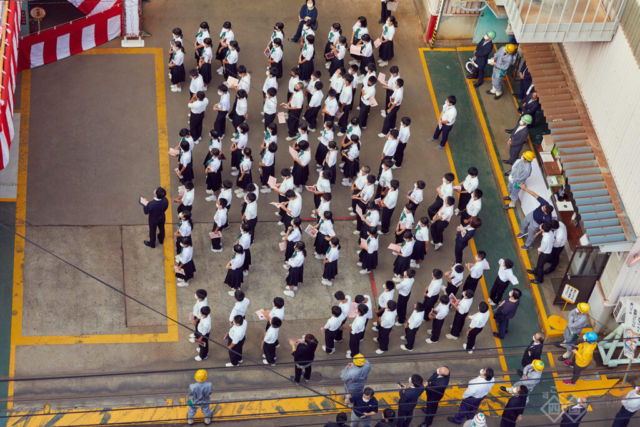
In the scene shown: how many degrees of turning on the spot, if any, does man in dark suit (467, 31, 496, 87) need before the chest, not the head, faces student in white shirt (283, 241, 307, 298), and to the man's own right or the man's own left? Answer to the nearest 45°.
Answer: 0° — they already face them

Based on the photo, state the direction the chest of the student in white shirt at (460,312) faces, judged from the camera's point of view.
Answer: to the viewer's left

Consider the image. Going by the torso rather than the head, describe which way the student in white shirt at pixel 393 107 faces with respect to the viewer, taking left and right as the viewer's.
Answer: facing to the left of the viewer

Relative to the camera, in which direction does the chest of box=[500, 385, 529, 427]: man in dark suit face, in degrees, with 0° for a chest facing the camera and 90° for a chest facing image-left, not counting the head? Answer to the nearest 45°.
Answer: approximately 135°

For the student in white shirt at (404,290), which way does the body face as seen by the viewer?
to the viewer's left

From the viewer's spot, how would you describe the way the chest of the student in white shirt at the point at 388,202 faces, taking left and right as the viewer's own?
facing to the left of the viewer

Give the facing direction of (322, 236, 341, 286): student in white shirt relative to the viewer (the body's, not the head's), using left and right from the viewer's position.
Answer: facing to the left of the viewer

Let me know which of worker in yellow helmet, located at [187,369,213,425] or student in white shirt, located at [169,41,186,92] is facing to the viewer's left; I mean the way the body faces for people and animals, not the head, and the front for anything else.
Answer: the student in white shirt

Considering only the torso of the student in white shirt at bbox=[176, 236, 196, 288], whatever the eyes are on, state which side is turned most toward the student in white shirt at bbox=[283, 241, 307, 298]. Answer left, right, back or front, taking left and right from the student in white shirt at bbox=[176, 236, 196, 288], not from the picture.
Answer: back

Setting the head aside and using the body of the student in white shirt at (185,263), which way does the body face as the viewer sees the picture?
to the viewer's left

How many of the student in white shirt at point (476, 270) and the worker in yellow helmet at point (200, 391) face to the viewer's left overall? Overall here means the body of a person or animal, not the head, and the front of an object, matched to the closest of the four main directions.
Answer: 1

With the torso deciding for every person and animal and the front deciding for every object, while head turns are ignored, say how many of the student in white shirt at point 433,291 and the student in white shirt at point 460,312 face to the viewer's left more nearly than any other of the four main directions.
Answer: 2

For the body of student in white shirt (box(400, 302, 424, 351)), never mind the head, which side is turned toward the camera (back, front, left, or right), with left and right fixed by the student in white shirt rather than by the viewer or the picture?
left

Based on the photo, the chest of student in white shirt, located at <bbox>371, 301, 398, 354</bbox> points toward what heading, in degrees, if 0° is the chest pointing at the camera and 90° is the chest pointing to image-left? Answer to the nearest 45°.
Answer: approximately 90°

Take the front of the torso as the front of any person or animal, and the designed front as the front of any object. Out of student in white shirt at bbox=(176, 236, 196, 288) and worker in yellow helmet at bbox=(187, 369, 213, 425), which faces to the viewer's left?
the student in white shirt
